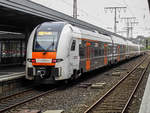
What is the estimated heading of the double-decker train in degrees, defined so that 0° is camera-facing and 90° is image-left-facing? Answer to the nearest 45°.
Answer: approximately 45°

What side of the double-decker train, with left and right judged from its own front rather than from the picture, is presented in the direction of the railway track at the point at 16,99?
front
